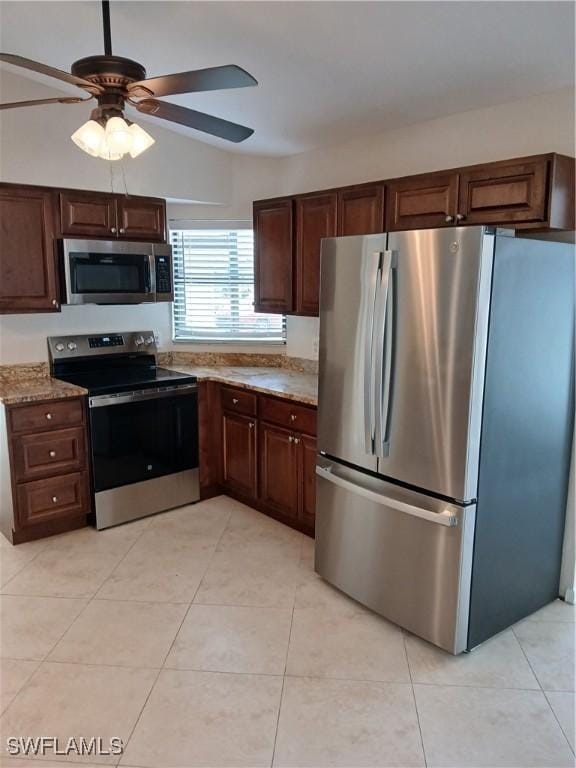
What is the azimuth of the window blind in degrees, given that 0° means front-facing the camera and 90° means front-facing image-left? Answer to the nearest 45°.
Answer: approximately 0°

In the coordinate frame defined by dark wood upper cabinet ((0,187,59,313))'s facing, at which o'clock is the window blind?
The window blind is roughly at 10 o'clock from the dark wood upper cabinet.

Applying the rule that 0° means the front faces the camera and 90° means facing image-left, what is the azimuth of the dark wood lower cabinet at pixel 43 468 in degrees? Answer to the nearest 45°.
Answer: approximately 315°

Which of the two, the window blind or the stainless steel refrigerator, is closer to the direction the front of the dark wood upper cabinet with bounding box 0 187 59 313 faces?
the stainless steel refrigerator

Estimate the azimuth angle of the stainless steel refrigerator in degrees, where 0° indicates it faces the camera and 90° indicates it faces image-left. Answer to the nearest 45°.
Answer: approximately 45°

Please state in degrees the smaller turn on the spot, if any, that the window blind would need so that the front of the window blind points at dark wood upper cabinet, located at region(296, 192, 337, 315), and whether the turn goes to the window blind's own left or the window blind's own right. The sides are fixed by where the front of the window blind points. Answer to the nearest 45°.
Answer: approximately 45° to the window blind's own left

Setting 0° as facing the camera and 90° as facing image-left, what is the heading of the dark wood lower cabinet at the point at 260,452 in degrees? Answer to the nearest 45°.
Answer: approximately 45°

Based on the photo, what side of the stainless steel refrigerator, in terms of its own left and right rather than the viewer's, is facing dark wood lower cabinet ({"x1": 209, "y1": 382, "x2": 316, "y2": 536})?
right

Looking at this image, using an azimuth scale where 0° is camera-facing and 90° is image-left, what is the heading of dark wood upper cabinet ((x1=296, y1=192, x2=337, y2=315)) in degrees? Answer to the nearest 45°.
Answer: approximately 45°

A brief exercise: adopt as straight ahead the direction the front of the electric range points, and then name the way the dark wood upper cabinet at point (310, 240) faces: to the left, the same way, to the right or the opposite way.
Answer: to the right
